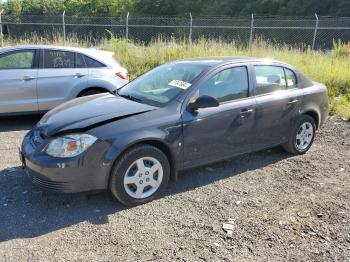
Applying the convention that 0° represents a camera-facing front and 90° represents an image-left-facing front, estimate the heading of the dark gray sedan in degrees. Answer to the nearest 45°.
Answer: approximately 45°

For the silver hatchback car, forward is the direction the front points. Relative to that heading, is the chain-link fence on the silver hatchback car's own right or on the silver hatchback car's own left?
on the silver hatchback car's own right

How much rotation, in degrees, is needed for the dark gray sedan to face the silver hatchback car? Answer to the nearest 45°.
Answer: approximately 90° to its right

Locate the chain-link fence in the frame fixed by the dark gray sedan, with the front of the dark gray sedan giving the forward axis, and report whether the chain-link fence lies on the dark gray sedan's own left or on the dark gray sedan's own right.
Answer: on the dark gray sedan's own right

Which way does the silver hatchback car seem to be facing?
to the viewer's left
